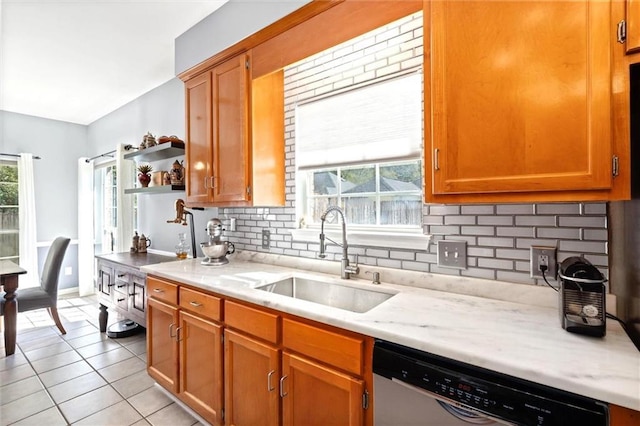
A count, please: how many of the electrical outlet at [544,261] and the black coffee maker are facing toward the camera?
2

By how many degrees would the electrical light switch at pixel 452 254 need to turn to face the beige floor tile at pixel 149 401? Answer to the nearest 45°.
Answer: approximately 45° to its right

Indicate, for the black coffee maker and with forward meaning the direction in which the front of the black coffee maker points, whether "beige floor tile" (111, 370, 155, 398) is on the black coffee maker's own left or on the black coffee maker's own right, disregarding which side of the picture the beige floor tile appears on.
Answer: on the black coffee maker's own right

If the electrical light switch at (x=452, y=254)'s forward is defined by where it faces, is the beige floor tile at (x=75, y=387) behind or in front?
in front

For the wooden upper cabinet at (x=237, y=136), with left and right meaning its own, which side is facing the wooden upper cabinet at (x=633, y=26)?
left

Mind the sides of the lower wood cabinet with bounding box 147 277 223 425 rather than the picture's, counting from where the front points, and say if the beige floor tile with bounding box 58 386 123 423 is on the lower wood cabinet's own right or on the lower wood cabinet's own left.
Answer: on the lower wood cabinet's own right

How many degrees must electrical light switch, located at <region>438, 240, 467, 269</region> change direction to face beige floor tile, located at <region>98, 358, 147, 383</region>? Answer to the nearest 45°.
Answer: approximately 45° to its right

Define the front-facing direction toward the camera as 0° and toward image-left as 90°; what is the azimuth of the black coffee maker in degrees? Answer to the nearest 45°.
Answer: approximately 0°

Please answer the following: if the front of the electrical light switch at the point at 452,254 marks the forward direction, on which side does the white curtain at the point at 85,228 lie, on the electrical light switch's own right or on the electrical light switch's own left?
on the electrical light switch's own right

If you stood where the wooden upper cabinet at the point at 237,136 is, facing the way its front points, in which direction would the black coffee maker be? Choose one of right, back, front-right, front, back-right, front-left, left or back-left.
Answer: left

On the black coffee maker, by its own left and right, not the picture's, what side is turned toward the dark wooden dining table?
right
